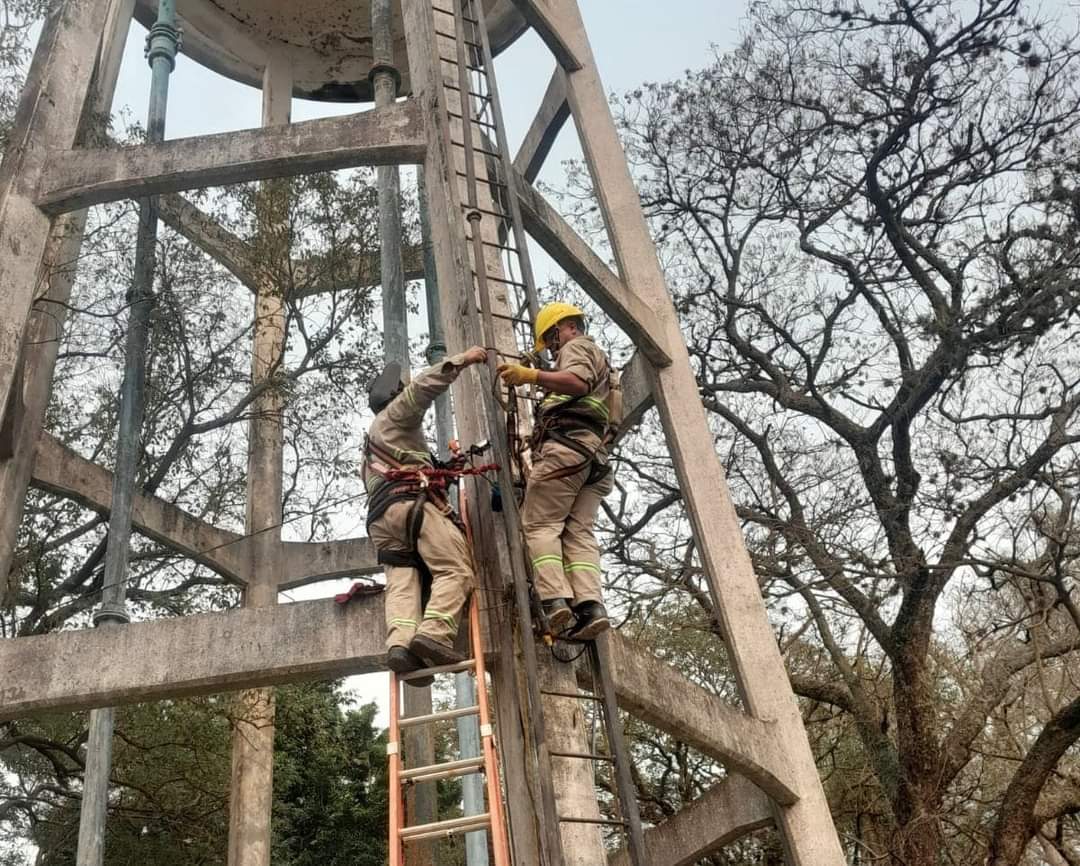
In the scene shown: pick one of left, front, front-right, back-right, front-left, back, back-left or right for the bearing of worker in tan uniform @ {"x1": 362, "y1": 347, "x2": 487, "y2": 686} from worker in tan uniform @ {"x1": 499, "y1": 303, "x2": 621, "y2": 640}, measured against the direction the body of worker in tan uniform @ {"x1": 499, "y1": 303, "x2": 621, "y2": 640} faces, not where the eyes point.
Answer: front

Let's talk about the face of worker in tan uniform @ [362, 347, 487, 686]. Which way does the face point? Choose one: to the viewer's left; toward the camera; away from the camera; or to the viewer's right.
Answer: away from the camera

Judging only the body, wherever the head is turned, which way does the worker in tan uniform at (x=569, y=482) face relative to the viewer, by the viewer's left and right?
facing to the left of the viewer

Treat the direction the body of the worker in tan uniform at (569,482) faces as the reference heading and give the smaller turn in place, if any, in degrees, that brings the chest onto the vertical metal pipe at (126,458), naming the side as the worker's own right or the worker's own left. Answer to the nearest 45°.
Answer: approximately 45° to the worker's own right
